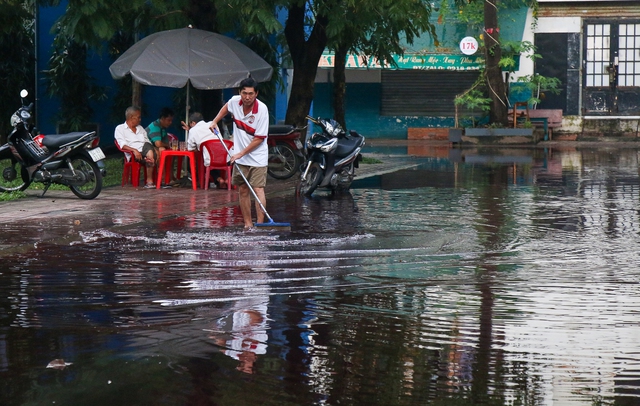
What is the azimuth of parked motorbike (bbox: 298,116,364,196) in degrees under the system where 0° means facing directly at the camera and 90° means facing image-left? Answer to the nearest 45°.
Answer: approximately 45°

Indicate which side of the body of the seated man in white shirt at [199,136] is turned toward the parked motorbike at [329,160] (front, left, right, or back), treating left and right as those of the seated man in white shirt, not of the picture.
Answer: back

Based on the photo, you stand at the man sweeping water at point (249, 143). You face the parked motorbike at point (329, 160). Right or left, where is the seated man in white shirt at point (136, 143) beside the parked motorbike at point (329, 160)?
left

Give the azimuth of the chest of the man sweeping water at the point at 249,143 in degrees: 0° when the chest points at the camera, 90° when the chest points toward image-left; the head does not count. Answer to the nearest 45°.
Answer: approximately 0°

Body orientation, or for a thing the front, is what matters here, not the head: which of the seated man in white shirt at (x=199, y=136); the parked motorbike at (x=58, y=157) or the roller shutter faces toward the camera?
the roller shutter

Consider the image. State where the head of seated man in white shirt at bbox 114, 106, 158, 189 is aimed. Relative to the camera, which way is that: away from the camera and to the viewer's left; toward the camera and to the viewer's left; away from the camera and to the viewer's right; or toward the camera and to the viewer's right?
toward the camera and to the viewer's right

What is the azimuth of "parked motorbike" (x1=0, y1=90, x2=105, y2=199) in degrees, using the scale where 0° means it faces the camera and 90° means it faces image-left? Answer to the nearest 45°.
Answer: approximately 135°

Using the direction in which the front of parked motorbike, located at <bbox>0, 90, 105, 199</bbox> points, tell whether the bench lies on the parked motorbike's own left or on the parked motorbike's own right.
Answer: on the parked motorbike's own right

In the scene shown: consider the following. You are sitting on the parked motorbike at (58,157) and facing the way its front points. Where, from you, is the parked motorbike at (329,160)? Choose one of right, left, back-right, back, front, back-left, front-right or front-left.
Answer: back-right

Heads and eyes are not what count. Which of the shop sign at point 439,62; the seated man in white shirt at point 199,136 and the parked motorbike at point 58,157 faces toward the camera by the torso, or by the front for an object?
the shop sign
